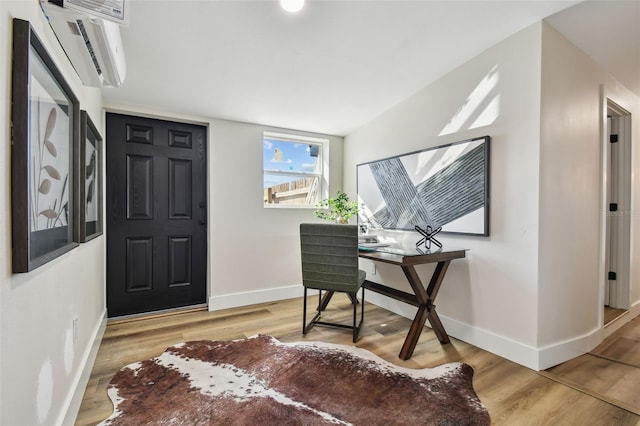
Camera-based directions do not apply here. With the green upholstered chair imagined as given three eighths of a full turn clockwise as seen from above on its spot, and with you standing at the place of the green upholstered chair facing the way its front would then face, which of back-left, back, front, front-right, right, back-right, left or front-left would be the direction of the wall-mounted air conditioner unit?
front-right

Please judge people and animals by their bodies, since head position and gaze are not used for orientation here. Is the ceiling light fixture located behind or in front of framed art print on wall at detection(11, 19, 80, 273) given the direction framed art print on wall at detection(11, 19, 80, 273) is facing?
in front

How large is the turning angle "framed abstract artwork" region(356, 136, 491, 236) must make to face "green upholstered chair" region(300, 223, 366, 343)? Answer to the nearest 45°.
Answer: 0° — it already faces it

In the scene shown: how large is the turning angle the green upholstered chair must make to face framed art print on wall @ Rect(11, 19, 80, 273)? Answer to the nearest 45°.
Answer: approximately 180°

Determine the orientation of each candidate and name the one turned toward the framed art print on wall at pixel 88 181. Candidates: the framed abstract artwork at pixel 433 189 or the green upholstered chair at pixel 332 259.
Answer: the framed abstract artwork

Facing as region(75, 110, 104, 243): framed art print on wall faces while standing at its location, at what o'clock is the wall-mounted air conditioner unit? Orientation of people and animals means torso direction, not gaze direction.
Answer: The wall-mounted air conditioner unit is roughly at 3 o'clock from the framed art print on wall.

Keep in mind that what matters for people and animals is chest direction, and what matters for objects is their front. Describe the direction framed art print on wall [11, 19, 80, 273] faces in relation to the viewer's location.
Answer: facing to the right of the viewer

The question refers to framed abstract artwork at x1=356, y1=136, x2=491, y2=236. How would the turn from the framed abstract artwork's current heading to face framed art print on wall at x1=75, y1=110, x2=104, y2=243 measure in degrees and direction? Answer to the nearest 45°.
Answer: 0° — it already faces it

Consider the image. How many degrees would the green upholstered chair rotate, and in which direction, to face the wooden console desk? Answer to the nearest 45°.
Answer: approximately 45° to its right

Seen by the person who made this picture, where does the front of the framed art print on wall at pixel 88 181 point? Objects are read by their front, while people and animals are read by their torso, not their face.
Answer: facing to the right of the viewer

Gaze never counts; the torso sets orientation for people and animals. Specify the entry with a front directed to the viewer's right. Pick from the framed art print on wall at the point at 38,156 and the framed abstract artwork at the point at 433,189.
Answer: the framed art print on wall

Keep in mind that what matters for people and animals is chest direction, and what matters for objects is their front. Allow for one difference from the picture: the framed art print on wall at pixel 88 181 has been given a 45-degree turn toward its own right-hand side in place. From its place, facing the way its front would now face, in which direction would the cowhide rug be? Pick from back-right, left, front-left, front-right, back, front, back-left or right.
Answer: front

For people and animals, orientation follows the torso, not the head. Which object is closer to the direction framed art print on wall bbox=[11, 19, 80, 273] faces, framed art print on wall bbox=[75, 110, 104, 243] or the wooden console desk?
the wooden console desk

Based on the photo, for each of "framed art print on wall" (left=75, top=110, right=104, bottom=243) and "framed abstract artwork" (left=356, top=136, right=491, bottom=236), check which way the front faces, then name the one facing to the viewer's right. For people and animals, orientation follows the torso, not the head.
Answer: the framed art print on wall

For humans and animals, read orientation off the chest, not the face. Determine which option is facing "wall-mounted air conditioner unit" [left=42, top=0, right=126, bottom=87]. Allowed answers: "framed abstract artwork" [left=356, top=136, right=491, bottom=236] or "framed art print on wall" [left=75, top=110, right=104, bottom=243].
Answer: the framed abstract artwork

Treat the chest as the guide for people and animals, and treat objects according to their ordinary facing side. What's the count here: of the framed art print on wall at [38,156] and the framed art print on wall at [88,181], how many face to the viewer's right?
2

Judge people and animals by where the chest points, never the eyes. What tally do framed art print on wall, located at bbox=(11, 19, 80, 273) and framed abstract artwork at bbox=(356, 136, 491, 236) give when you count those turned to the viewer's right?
1
